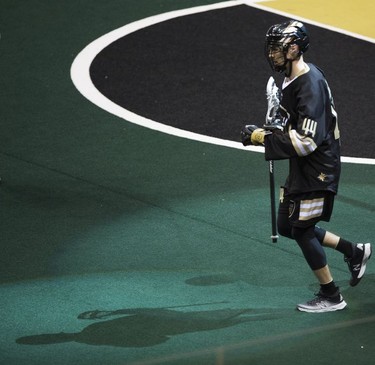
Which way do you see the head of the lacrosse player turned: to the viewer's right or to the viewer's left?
to the viewer's left

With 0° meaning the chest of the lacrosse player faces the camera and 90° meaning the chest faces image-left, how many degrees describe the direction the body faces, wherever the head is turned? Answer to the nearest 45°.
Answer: approximately 90°
